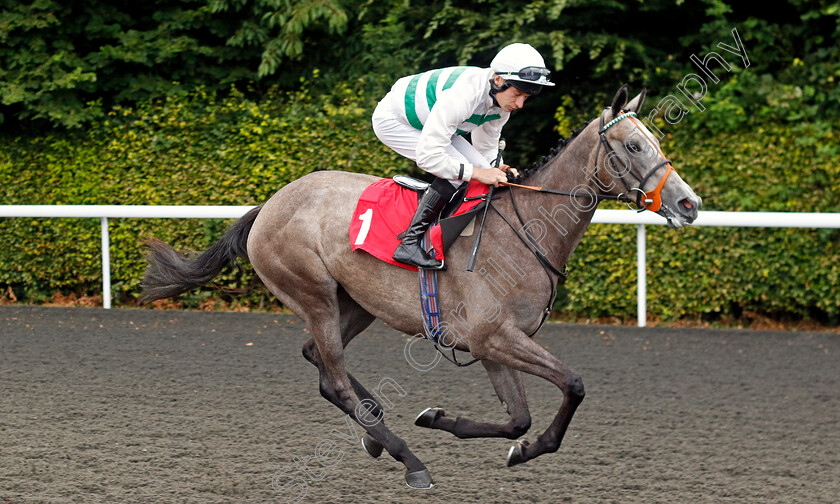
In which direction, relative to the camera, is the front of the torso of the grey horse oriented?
to the viewer's right

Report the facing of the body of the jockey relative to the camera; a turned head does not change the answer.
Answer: to the viewer's right
